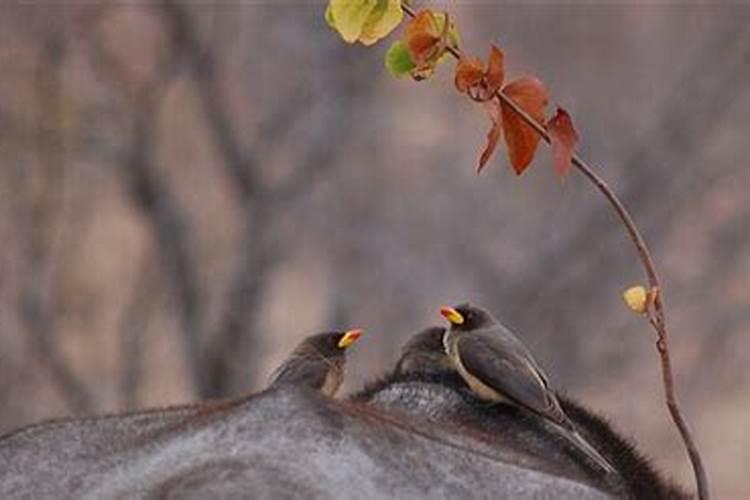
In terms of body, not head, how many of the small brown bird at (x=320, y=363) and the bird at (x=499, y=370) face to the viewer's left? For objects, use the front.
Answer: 1

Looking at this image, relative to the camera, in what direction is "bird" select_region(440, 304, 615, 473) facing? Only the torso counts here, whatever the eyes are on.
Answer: to the viewer's left

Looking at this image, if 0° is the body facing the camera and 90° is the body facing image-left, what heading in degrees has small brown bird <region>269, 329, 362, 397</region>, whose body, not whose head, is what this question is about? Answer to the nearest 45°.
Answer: approximately 270°

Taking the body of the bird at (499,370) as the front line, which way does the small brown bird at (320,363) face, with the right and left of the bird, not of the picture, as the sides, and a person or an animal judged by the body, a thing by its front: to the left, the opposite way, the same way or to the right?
the opposite way
